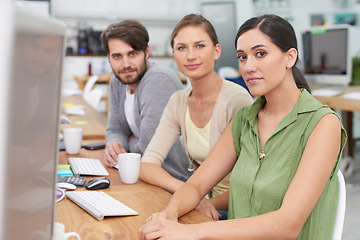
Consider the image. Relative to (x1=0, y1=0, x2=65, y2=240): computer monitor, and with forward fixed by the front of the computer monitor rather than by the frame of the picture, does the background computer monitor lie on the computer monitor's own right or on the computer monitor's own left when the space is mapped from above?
on the computer monitor's own left

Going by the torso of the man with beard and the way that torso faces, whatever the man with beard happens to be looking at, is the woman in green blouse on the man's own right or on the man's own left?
on the man's own left

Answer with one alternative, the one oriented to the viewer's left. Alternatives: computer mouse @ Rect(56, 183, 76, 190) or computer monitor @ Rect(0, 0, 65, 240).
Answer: the computer mouse

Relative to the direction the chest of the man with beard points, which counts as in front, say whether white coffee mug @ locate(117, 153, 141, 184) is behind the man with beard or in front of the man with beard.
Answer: in front

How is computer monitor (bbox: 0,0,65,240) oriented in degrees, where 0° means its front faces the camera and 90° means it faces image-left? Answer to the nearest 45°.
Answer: approximately 315°

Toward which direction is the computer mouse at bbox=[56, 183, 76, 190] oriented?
to the viewer's left

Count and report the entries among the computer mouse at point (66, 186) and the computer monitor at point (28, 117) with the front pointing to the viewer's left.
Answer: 1

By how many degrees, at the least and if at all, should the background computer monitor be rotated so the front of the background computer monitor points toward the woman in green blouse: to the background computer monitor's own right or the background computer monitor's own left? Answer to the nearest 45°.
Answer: approximately 45° to the background computer monitor's own left
